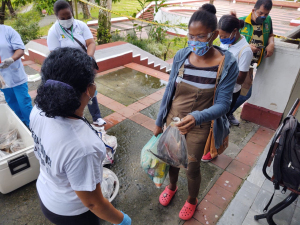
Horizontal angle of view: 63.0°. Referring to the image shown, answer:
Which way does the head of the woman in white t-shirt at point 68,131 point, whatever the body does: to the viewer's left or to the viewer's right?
to the viewer's right

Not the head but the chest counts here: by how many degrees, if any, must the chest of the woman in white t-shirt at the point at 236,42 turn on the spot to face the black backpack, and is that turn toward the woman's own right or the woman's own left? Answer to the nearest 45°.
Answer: approximately 45° to the woman's own left

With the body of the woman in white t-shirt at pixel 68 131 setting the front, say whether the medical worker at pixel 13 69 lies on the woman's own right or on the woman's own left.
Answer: on the woman's own left

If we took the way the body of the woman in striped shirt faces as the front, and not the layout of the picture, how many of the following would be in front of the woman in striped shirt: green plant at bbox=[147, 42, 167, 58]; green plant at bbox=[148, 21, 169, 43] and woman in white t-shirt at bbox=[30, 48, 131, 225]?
1

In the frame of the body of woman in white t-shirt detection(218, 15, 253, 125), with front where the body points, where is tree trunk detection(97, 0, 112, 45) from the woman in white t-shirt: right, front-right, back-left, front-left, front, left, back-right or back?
right

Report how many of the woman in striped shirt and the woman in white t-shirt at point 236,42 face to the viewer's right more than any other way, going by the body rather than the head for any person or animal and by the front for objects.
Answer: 0

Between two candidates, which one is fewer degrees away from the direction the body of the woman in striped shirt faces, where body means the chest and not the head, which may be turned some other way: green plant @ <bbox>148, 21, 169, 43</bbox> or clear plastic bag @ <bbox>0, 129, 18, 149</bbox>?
the clear plastic bag

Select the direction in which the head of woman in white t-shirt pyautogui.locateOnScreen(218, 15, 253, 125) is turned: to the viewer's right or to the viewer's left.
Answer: to the viewer's left

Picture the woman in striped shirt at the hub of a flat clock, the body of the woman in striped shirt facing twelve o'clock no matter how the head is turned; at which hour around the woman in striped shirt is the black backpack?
The black backpack is roughly at 8 o'clock from the woman in striped shirt.

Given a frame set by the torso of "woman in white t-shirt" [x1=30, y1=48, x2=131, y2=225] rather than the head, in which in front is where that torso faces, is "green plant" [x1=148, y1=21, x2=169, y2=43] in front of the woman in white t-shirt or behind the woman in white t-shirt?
in front

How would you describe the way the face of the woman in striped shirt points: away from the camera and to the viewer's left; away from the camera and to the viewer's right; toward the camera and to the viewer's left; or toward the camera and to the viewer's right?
toward the camera and to the viewer's left

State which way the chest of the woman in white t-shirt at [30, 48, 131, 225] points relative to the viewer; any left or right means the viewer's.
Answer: facing away from the viewer and to the right of the viewer

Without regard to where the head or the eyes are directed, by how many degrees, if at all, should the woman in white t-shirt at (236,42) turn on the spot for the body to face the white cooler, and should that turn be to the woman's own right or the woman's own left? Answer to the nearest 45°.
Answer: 0° — they already face it
